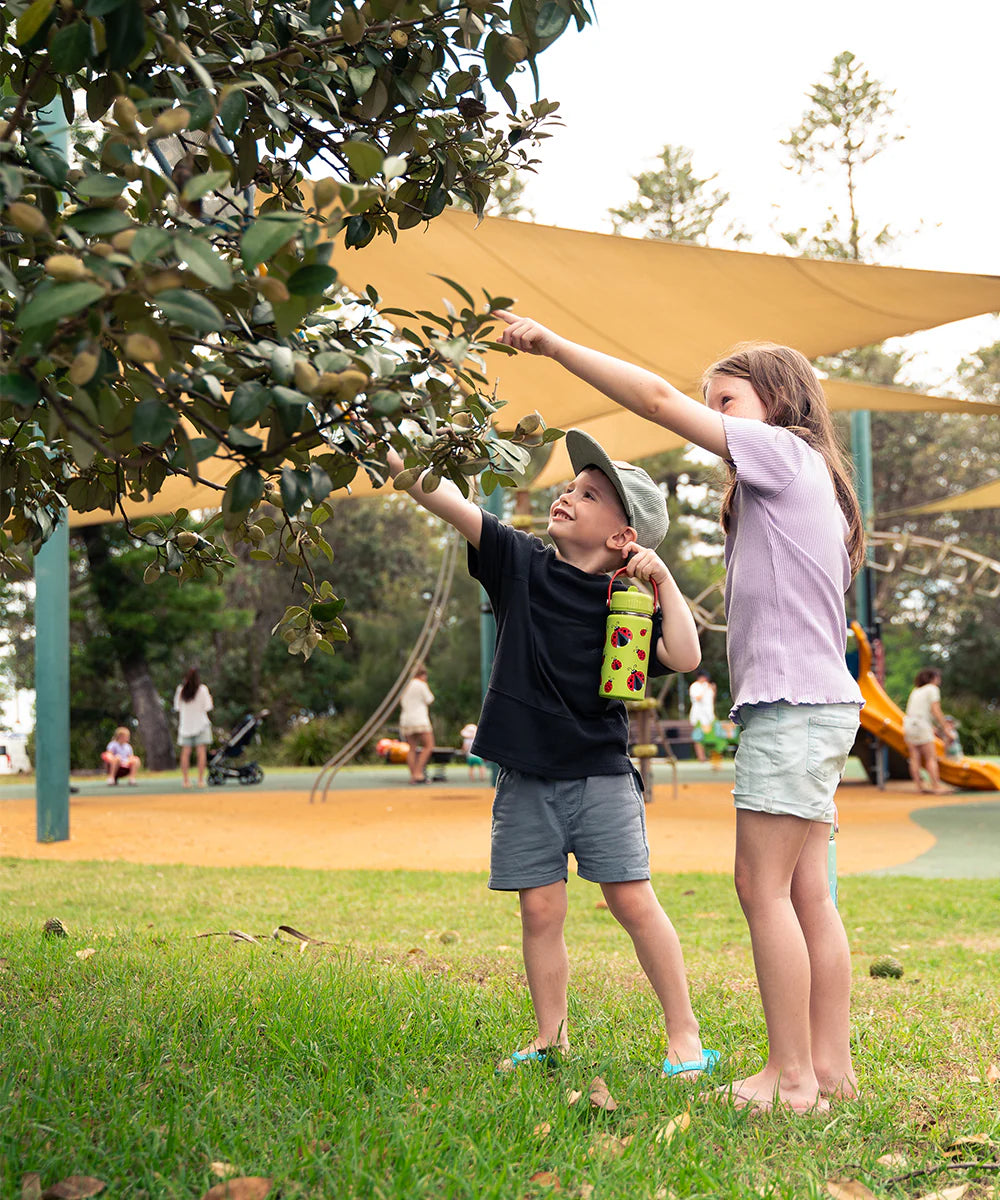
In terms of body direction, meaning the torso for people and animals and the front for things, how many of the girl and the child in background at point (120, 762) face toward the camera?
1

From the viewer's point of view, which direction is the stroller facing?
to the viewer's left

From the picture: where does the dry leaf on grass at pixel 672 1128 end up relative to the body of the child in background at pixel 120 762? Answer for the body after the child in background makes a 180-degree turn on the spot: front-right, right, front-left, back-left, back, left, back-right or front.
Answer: back

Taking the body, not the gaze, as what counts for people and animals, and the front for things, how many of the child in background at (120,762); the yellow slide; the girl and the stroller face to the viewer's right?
1

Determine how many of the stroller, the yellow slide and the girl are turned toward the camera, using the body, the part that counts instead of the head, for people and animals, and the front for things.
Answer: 0

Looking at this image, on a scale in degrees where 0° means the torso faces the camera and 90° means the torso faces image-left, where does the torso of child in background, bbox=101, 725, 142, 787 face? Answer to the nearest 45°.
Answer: approximately 0°

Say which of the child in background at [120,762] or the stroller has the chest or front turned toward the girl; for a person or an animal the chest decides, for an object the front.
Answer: the child in background

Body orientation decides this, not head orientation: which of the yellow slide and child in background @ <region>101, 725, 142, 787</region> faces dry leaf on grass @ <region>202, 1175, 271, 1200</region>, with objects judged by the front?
the child in background

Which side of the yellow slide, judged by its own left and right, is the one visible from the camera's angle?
right

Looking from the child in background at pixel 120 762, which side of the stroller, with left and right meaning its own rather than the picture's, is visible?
front

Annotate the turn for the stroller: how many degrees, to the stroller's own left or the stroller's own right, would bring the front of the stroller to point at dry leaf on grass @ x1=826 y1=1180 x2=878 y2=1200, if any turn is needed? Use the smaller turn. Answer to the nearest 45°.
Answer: approximately 90° to the stroller's own left

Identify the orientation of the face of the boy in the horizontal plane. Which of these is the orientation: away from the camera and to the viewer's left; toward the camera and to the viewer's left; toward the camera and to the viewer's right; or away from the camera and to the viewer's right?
toward the camera and to the viewer's left

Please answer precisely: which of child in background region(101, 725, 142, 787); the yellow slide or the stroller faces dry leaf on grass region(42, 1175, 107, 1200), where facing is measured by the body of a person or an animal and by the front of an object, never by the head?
the child in background

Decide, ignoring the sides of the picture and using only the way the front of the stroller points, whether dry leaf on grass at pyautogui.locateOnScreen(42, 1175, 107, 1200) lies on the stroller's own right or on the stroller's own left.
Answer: on the stroller's own left
